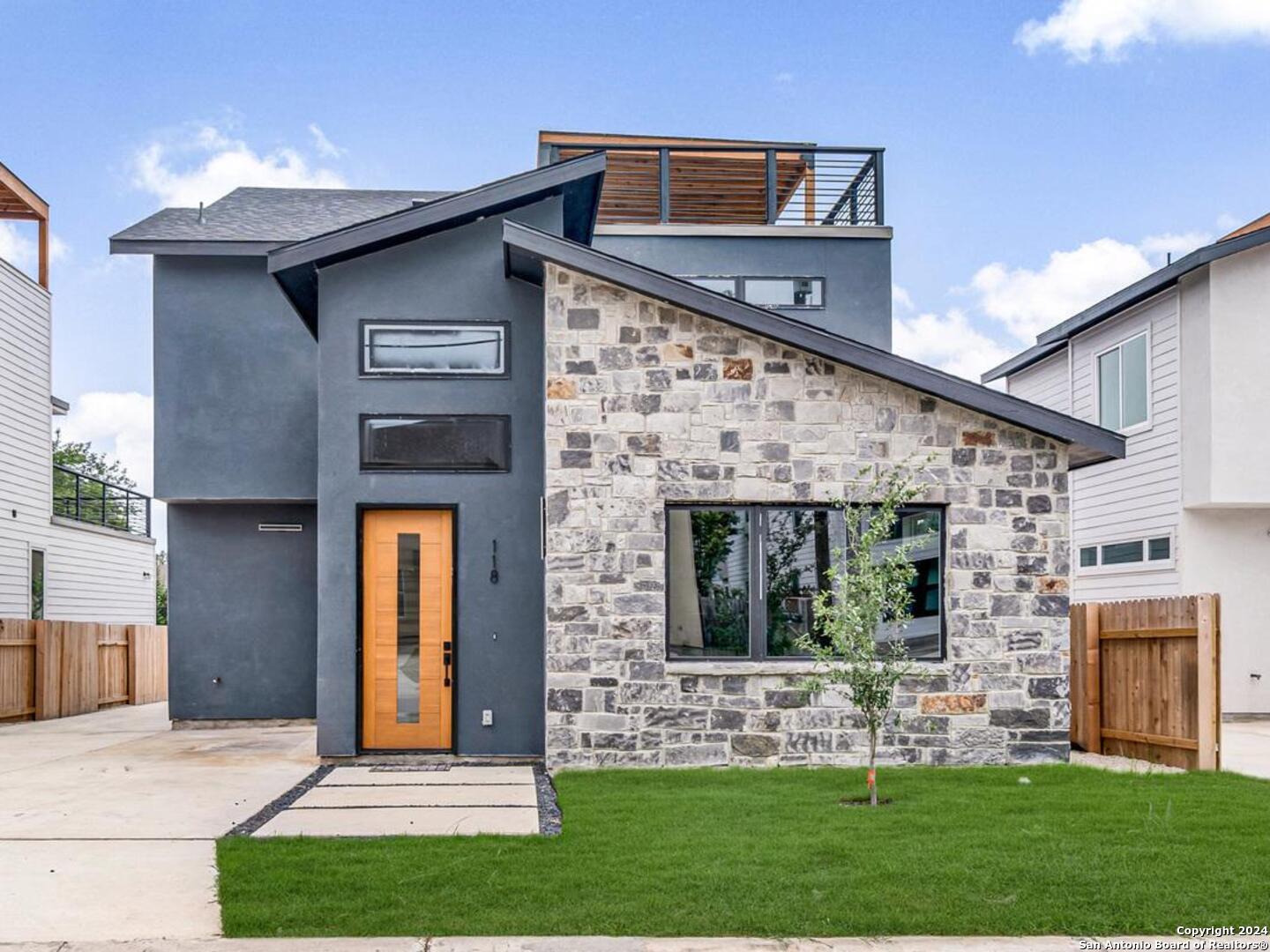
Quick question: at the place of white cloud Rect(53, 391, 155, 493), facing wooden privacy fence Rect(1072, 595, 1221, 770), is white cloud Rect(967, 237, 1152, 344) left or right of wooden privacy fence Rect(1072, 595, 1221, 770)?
left

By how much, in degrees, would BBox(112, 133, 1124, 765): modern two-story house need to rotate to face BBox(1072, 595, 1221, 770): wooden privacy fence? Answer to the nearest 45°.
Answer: approximately 90° to its left

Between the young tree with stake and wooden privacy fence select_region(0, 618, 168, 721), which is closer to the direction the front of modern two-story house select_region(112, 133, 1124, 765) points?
the young tree with stake

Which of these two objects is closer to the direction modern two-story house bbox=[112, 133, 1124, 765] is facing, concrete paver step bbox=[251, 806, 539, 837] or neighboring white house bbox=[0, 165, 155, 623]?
the concrete paver step

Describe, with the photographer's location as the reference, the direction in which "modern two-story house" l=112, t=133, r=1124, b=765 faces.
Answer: facing the viewer

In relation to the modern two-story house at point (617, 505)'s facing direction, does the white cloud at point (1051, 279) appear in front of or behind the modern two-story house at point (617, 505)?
behind
